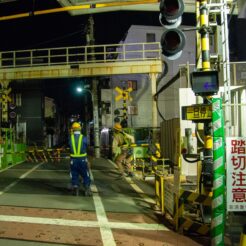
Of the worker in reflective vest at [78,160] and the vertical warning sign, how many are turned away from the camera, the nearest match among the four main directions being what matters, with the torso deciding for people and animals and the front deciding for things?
1

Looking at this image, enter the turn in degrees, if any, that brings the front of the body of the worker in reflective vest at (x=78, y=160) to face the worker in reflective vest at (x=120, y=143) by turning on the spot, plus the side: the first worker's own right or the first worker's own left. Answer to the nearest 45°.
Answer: approximately 45° to the first worker's own right

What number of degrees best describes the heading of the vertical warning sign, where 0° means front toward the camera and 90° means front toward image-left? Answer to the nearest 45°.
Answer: approximately 0°

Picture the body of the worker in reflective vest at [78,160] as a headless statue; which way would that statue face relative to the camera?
away from the camera

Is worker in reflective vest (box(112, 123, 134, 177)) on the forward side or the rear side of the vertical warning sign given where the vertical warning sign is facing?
on the rear side

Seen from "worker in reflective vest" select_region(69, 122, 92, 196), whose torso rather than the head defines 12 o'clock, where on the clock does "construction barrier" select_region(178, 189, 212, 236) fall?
The construction barrier is roughly at 5 o'clock from the worker in reflective vest.

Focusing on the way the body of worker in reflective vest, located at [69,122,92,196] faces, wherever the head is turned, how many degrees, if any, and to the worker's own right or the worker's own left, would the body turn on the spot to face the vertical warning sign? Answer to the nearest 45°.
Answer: approximately 135° to the worker's own right

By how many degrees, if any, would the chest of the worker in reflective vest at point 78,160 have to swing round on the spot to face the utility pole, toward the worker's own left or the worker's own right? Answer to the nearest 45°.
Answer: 0° — they already face it

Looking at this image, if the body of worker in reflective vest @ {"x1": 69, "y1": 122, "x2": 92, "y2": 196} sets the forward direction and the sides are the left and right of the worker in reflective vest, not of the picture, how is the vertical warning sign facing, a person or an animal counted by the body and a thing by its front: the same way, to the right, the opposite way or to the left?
the opposite way
